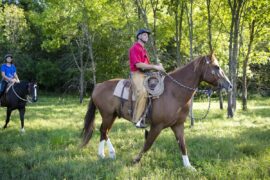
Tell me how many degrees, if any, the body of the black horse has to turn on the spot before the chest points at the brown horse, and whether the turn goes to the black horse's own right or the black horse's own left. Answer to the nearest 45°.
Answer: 0° — it already faces it

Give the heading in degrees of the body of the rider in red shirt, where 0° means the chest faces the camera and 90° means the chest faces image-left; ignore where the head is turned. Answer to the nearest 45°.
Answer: approximately 270°

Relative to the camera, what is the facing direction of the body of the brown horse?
to the viewer's right

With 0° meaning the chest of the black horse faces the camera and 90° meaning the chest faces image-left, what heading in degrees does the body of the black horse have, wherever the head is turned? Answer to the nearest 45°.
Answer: approximately 315°

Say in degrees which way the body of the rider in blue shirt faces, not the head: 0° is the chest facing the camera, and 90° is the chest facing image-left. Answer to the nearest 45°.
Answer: approximately 315°

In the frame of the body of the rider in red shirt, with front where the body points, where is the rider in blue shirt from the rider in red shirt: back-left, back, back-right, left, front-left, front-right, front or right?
back-left
